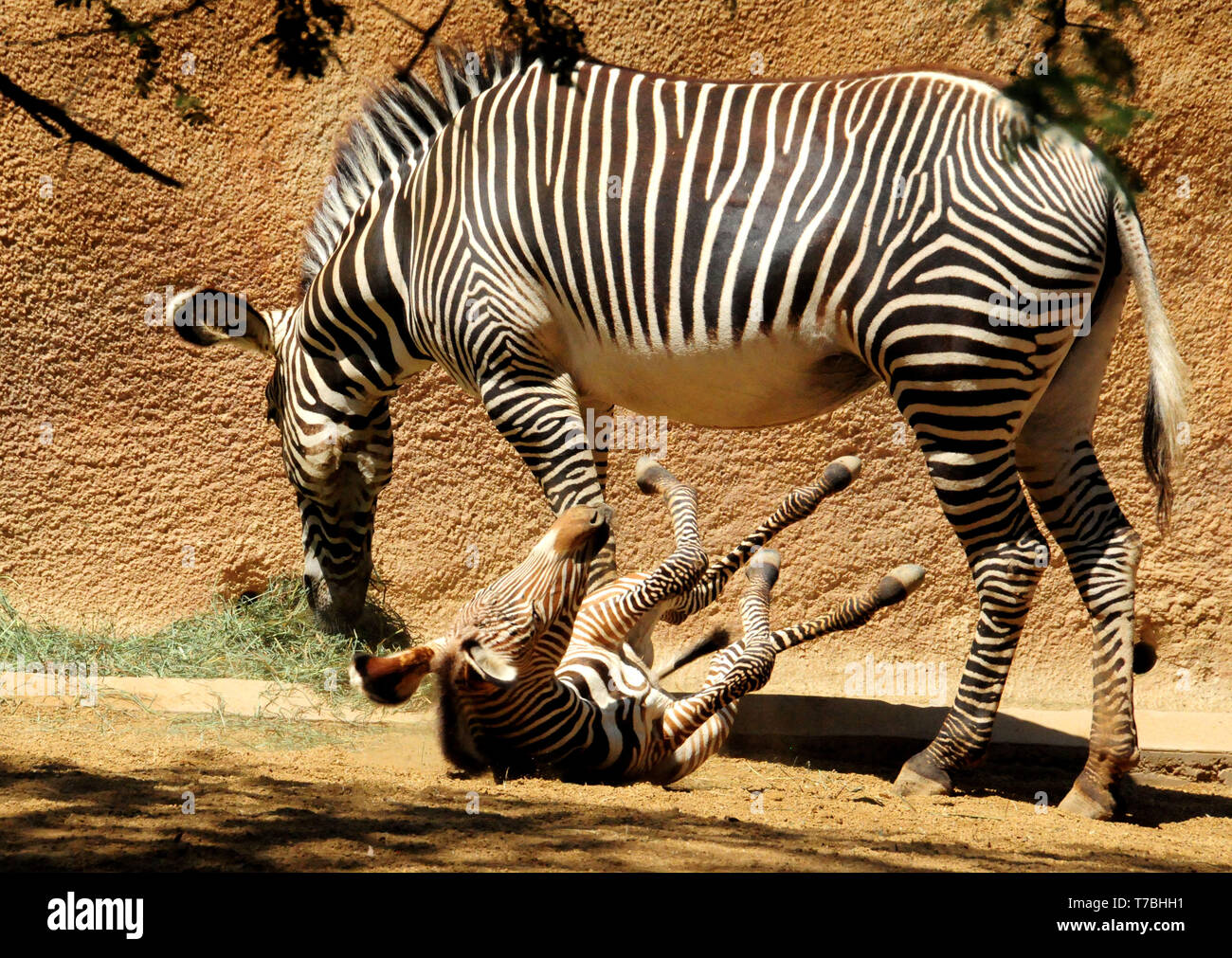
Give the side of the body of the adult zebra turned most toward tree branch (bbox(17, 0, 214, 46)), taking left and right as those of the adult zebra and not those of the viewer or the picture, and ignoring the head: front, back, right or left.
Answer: front

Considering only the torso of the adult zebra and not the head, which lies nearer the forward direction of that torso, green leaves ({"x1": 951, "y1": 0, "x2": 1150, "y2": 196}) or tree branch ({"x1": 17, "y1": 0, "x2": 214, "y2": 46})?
the tree branch

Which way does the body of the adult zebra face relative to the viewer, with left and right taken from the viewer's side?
facing to the left of the viewer
